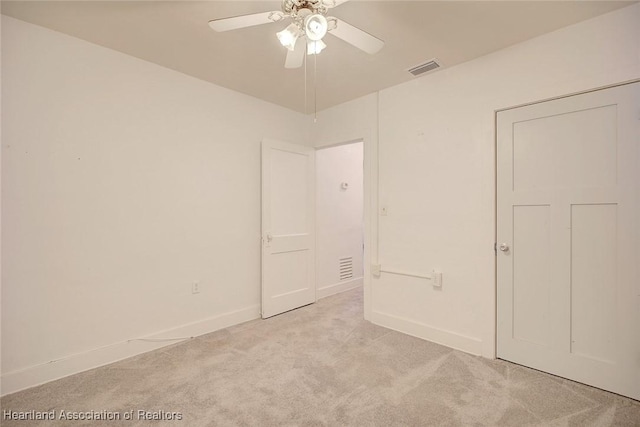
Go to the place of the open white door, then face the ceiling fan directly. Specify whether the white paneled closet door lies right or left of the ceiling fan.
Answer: left

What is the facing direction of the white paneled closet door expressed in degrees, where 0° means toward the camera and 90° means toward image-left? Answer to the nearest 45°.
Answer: approximately 45°

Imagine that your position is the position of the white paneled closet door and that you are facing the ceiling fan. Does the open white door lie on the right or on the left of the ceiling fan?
right

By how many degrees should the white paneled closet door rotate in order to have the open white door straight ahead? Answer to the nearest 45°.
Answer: approximately 45° to its right

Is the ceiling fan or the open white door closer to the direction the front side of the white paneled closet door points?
the ceiling fan
